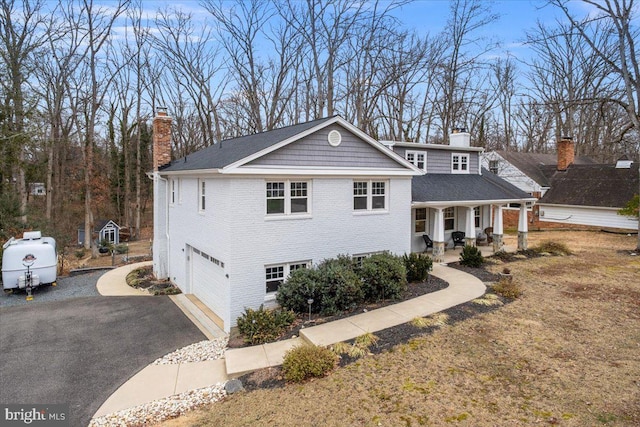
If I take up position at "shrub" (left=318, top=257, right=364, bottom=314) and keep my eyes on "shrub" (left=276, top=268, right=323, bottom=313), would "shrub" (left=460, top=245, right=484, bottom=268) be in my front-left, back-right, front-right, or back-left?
back-right

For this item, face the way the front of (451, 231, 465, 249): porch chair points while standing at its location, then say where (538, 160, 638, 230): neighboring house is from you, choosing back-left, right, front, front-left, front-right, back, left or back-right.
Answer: left

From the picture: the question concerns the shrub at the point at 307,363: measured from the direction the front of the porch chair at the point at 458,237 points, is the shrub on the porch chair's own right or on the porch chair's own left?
on the porch chair's own right

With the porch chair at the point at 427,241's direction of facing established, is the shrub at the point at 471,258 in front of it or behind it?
in front

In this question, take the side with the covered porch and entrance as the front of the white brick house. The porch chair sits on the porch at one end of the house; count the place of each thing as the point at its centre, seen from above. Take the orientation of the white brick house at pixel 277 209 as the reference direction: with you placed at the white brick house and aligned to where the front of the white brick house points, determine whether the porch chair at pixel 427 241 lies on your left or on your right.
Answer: on your left

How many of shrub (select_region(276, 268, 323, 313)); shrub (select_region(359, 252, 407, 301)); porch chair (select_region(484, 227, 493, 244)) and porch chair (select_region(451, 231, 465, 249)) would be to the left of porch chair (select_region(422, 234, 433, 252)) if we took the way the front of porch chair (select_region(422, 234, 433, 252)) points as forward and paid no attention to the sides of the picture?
2

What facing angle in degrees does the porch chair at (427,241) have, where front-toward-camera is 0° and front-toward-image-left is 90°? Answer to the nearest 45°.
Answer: approximately 315°

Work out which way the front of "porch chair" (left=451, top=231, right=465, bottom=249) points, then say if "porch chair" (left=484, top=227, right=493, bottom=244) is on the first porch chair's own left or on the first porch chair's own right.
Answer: on the first porch chair's own left
